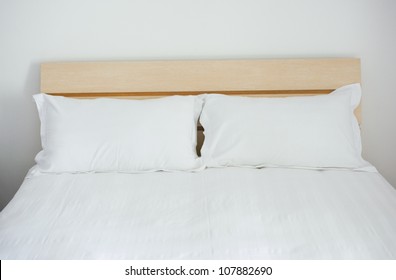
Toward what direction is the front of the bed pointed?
toward the camera
